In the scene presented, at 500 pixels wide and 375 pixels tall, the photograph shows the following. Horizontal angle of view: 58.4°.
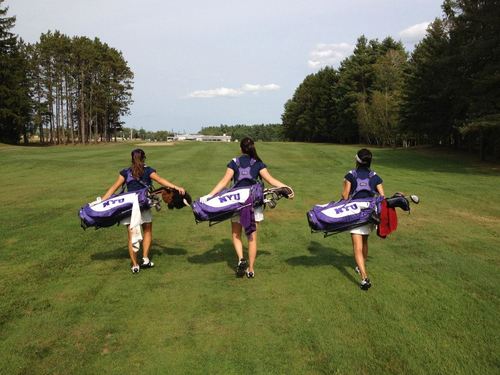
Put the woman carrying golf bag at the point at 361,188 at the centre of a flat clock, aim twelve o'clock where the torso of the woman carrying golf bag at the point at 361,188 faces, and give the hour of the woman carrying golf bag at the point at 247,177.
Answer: the woman carrying golf bag at the point at 247,177 is roughly at 9 o'clock from the woman carrying golf bag at the point at 361,188.

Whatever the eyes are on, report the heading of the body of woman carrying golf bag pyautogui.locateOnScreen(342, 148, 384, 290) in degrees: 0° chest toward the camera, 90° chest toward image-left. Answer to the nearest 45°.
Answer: approximately 180°

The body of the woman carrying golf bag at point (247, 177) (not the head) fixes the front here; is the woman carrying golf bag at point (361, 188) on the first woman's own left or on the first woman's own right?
on the first woman's own right

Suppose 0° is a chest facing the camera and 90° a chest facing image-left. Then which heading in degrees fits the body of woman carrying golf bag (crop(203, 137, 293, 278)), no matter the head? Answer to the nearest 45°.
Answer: approximately 180°

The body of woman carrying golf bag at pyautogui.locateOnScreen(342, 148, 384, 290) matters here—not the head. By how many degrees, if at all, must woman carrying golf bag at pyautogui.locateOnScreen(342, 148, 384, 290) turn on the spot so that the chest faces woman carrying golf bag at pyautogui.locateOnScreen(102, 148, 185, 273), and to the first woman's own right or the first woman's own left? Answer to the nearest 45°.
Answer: approximately 90° to the first woman's own left

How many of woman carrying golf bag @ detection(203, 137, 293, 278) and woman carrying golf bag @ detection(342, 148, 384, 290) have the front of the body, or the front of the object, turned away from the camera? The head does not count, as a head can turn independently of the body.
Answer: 2

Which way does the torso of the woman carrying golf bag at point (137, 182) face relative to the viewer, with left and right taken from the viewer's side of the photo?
facing away from the viewer

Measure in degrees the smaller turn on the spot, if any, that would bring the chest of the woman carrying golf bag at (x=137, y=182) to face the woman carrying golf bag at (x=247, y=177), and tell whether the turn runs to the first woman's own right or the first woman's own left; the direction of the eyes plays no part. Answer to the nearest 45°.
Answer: approximately 135° to the first woman's own right
